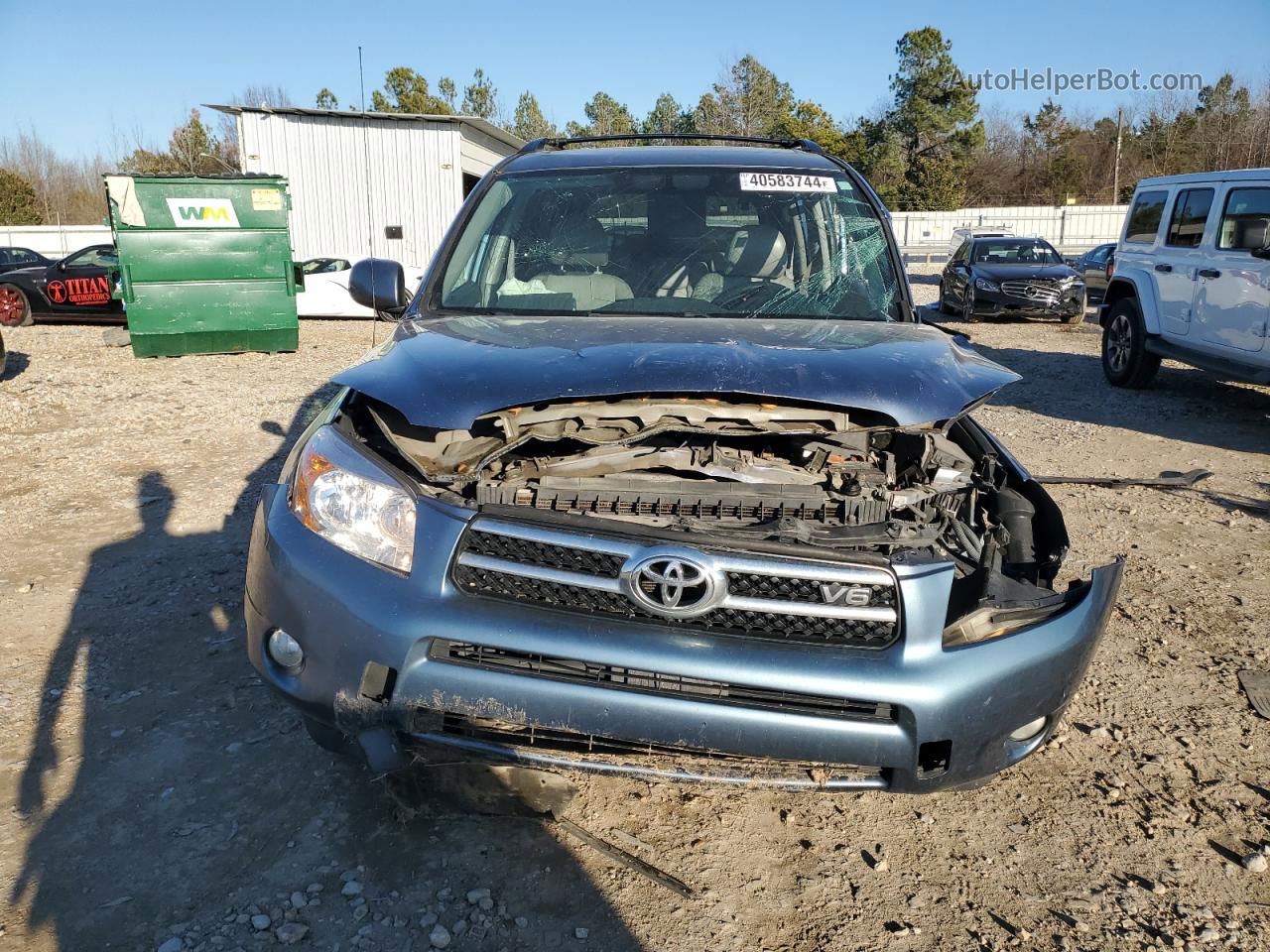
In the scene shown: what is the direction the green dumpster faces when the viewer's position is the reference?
facing the viewer

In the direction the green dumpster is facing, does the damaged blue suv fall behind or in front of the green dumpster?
in front

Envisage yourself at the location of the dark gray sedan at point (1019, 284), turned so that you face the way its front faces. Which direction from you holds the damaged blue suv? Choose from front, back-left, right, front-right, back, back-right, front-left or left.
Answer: front-right

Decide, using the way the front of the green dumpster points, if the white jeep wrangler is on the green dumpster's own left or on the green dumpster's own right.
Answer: on the green dumpster's own left

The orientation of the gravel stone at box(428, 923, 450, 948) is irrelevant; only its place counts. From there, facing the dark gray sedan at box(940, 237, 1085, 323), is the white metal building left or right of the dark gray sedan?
left

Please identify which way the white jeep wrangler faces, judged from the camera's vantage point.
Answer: facing the viewer and to the right of the viewer

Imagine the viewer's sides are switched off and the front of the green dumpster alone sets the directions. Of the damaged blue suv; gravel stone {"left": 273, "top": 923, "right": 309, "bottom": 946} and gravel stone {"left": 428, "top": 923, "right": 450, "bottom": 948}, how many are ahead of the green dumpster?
3

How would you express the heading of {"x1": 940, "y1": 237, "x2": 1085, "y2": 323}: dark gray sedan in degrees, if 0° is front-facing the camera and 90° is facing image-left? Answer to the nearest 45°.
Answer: approximately 315°

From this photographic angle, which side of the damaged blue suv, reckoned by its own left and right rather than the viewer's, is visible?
front

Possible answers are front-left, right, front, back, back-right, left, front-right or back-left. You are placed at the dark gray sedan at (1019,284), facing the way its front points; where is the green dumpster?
right

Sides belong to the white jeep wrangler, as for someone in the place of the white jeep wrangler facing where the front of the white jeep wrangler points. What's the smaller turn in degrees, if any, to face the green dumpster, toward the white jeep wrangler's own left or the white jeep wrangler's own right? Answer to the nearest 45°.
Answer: approximately 135° to the white jeep wrangler's own right

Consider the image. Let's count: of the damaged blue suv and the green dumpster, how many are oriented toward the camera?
2
